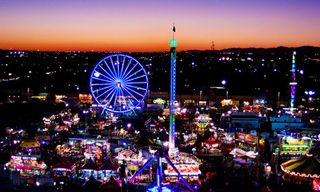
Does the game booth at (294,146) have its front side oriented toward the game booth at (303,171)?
yes

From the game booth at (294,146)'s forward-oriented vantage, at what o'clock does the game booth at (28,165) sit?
the game booth at (28,165) is roughly at 2 o'clock from the game booth at (294,146).

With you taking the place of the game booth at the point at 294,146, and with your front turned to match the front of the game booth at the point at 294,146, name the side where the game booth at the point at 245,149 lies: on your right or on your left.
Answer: on your right

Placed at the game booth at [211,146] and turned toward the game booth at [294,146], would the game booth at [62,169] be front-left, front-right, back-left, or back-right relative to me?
back-right

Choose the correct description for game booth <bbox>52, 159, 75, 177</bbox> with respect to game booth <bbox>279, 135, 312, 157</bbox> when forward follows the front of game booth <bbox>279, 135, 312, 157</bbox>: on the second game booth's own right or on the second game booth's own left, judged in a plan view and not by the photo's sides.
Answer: on the second game booth's own right

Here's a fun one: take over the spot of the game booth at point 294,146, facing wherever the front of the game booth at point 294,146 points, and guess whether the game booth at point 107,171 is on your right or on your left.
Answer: on your right

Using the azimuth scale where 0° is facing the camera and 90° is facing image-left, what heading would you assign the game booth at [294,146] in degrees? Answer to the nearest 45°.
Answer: approximately 0°

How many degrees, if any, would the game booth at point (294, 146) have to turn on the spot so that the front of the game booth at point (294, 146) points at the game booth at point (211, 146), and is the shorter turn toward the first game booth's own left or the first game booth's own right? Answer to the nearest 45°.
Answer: approximately 90° to the first game booth's own right
